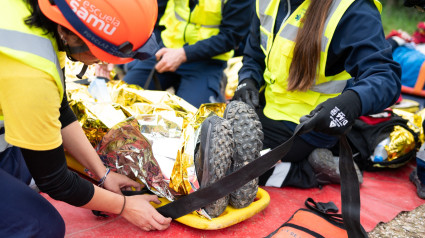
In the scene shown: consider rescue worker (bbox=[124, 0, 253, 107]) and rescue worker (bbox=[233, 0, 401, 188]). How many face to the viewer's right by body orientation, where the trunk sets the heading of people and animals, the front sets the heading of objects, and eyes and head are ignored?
0

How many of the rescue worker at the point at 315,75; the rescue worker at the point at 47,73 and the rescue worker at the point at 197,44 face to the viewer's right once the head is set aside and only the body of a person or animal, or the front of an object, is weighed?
1

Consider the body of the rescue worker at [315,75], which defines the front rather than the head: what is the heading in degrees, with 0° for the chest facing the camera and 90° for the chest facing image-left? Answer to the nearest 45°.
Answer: approximately 45°

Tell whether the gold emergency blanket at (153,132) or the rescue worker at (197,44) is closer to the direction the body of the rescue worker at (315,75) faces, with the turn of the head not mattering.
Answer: the gold emergency blanket

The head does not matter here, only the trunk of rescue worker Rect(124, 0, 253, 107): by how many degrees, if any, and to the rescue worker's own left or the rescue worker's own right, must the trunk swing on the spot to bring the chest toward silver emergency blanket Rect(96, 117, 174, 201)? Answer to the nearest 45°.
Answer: approximately 45° to the rescue worker's own left

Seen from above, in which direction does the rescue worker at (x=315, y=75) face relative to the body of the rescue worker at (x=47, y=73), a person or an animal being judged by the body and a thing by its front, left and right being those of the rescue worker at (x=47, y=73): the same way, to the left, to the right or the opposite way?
the opposite way

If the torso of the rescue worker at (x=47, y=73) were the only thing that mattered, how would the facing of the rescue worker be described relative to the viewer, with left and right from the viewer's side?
facing to the right of the viewer

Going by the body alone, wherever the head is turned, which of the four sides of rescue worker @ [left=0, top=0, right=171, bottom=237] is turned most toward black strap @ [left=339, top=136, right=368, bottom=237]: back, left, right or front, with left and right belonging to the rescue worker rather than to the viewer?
front

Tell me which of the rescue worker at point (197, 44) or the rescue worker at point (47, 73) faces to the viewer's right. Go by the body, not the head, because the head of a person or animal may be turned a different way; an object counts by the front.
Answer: the rescue worker at point (47, 73)

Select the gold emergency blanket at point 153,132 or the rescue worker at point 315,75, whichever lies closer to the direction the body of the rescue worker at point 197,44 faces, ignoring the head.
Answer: the gold emergency blanket

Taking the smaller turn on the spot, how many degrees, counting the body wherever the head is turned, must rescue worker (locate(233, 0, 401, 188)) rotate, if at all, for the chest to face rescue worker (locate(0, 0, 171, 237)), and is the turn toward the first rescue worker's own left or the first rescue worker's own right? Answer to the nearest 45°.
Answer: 0° — they already face them

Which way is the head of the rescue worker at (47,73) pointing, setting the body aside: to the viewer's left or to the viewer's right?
to the viewer's right
